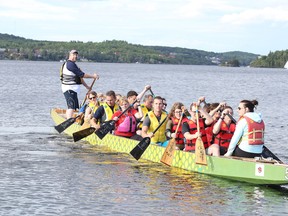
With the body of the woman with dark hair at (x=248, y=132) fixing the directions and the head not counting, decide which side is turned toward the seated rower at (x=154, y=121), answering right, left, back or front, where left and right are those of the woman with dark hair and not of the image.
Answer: front

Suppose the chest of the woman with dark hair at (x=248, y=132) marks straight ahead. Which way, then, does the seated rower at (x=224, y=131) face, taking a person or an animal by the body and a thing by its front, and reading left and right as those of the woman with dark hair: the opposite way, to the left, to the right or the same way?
the opposite way

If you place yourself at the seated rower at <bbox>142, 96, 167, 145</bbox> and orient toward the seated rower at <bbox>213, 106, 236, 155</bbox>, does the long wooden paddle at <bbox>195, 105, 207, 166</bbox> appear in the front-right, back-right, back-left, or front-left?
front-right

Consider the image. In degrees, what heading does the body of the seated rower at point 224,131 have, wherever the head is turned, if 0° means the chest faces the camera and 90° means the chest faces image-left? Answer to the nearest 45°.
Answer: approximately 315°

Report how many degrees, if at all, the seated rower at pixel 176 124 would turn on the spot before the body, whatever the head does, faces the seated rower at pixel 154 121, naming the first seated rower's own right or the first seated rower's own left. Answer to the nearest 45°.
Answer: approximately 180°

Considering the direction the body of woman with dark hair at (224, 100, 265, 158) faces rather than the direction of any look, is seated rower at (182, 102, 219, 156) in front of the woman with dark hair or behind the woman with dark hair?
in front

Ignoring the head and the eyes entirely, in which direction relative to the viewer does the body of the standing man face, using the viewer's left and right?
facing to the right of the viewer

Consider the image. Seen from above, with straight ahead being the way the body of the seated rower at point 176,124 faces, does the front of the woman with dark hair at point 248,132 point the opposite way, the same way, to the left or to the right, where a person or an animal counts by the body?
the opposite way

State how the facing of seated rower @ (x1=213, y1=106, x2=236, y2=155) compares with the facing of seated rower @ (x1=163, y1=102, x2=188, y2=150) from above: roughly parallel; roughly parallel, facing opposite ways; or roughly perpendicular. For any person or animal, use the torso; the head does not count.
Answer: roughly parallel

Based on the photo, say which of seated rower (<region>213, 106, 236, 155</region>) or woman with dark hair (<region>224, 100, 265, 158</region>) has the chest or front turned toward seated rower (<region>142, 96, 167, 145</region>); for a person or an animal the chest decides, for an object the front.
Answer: the woman with dark hair

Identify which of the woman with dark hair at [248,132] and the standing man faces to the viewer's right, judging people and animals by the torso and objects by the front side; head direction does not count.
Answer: the standing man

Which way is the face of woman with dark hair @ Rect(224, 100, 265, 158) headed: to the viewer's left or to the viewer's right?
to the viewer's left
